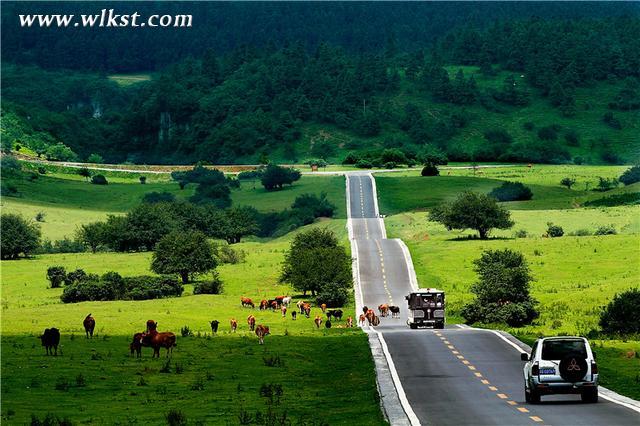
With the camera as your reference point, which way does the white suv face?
facing away from the viewer
